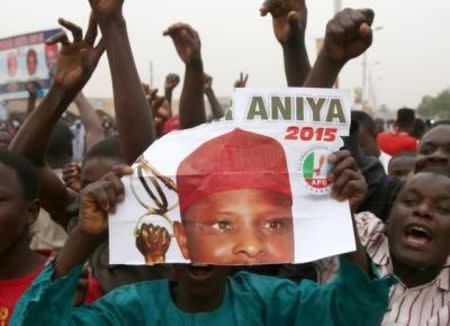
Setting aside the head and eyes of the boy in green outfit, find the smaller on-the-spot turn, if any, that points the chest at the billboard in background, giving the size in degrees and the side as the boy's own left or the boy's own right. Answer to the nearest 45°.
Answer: approximately 180°

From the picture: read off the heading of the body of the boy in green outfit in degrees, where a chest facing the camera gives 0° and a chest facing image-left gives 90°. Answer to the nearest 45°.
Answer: approximately 0°
